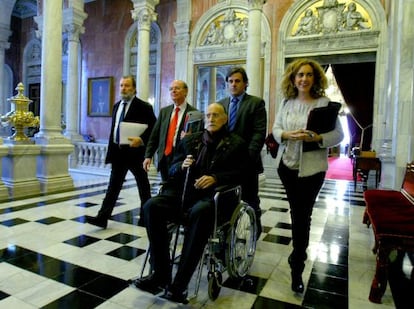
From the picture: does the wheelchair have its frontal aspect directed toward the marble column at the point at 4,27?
no

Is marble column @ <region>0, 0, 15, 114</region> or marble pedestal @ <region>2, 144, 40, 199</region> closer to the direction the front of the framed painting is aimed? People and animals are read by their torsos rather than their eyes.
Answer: the marble pedestal

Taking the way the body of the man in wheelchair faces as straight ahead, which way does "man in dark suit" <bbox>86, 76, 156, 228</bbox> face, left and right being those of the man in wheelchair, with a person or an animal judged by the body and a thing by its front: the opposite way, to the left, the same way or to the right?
the same way

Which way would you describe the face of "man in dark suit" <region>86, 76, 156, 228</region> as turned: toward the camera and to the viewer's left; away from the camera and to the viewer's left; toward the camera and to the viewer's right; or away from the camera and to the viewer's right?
toward the camera and to the viewer's left

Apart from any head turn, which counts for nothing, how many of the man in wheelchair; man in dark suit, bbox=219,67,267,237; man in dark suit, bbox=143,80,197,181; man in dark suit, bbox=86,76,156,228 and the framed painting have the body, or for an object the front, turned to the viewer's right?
0

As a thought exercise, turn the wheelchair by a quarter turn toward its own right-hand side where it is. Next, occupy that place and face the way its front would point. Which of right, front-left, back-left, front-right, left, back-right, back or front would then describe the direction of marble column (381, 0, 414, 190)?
right

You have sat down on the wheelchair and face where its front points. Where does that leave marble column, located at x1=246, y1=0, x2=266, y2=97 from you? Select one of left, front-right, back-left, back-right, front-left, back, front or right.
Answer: back-right

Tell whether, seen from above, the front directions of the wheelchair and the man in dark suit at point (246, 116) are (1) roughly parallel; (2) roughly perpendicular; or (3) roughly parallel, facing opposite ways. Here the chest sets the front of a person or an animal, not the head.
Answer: roughly parallel

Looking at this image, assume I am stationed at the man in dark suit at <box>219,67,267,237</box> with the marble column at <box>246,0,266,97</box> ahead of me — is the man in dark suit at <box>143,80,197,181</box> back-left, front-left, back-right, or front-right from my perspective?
front-left

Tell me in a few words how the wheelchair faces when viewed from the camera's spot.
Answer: facing the viewer and to the left of the viewer

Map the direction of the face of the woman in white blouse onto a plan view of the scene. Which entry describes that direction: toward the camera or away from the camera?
toward the camera

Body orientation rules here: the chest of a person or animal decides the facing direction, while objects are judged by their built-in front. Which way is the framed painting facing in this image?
toward the camera

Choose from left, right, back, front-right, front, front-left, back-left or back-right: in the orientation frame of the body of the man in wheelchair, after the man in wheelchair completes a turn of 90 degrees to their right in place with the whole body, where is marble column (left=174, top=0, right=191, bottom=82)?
front-right

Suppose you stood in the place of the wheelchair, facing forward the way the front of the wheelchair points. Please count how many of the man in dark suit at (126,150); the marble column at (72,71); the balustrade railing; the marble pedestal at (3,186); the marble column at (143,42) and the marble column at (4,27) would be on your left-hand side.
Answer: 0

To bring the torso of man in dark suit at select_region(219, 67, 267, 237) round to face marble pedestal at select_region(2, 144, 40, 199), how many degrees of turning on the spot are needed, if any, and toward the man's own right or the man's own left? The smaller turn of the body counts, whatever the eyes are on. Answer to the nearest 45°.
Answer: approximately 90° to the man's own right

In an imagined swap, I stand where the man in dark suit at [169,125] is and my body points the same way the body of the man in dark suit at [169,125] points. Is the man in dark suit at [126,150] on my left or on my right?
on my right

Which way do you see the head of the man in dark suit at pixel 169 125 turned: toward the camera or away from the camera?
toward the camera

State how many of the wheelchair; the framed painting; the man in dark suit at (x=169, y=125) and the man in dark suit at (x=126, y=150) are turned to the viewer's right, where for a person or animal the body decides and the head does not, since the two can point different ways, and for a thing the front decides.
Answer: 0
